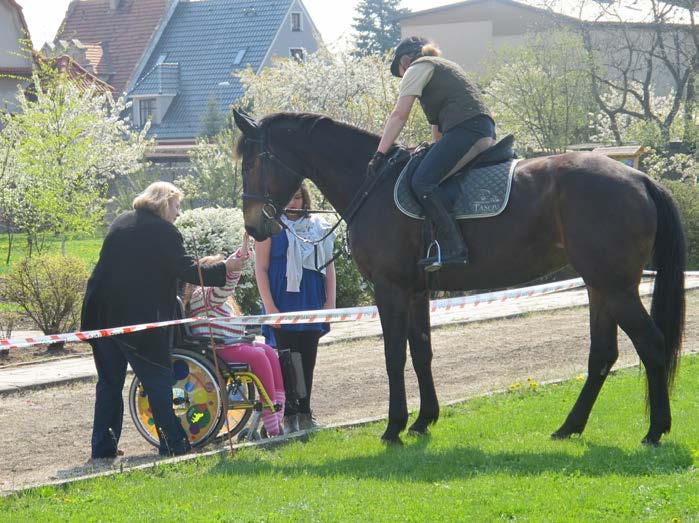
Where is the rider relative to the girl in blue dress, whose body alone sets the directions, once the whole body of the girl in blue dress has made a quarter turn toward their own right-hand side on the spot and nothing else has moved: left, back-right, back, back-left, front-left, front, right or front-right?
back-left

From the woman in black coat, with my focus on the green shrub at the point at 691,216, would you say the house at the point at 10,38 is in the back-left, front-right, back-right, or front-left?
front-left

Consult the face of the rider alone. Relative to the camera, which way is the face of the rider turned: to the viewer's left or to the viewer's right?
to the viewer's left

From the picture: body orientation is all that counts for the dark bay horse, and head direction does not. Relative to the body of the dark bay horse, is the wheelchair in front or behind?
in front

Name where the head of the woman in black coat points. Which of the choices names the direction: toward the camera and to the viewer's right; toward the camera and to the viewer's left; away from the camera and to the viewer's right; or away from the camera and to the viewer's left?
away from the camera and to the viewer's right

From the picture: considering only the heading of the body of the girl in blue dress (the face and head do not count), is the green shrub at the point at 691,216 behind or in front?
behind

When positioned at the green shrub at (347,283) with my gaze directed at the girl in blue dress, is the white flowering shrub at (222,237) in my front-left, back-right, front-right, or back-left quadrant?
front-right

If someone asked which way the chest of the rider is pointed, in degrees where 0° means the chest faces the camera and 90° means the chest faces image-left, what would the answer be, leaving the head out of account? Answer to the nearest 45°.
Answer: approximately 90°

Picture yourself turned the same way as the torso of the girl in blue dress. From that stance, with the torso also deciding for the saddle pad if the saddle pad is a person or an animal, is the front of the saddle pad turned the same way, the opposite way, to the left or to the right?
to the right

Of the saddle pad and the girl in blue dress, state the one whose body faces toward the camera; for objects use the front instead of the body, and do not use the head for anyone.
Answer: the girl in blue dress

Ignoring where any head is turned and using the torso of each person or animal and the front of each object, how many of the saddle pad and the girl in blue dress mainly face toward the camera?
1

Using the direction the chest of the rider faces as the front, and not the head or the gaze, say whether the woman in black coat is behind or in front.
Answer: in front

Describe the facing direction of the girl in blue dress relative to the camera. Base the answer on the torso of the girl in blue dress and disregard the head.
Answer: toward the camera

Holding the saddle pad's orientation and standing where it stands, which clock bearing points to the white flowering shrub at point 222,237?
The white flowering shrub is roughly at 2 o'clock from the saddle pad.

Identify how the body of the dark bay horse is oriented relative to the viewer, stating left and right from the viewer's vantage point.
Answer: facing to the left of the viewer
